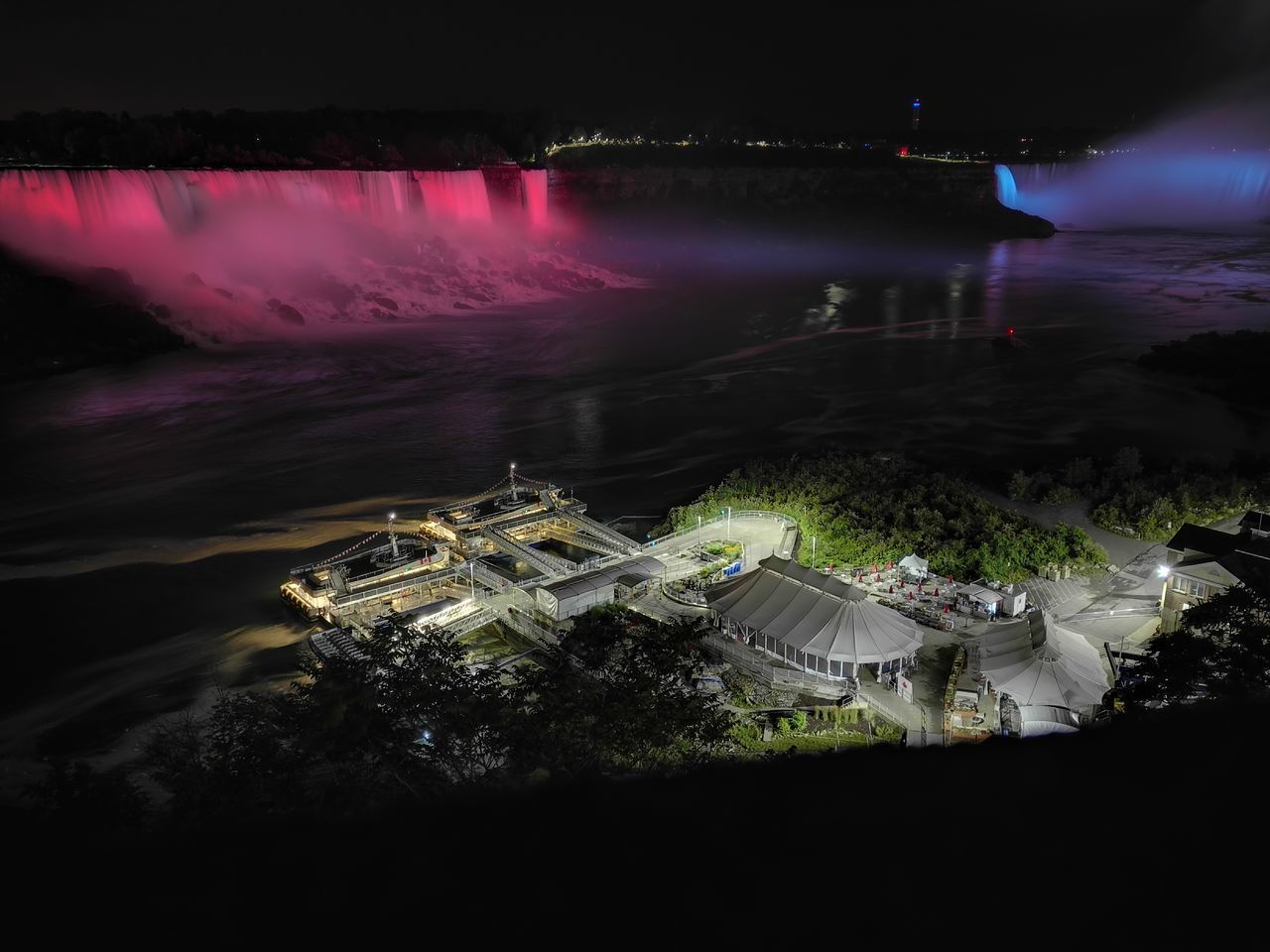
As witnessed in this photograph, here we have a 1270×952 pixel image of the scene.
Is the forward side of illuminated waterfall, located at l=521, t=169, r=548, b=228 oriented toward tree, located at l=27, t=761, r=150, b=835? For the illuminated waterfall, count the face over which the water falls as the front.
yes

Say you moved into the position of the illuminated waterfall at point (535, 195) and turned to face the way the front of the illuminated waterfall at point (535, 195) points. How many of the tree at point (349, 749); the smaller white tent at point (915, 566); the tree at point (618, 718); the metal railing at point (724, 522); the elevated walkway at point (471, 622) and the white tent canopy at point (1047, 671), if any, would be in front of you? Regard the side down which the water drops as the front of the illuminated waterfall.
6

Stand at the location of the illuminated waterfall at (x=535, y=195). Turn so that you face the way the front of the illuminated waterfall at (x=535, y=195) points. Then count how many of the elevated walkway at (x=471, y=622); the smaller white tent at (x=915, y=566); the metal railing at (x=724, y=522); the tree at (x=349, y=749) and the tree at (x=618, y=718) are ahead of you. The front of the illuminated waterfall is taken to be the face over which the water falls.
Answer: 5

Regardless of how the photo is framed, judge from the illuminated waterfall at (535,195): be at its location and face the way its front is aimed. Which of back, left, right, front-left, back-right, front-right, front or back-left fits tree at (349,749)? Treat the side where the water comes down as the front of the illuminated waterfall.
front

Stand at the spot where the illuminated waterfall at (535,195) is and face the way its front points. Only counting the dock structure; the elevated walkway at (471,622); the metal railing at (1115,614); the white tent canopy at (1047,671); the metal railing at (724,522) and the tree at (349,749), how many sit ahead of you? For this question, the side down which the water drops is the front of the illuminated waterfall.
6

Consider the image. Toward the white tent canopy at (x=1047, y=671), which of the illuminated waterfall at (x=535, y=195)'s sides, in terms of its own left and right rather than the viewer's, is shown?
front

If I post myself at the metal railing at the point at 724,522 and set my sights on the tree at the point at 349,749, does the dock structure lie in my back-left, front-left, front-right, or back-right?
front-right

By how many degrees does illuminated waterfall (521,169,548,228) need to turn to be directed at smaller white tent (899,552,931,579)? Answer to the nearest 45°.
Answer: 0° — it already faces it

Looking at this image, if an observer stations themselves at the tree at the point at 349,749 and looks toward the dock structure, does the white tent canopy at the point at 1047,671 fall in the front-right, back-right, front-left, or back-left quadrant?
front-right

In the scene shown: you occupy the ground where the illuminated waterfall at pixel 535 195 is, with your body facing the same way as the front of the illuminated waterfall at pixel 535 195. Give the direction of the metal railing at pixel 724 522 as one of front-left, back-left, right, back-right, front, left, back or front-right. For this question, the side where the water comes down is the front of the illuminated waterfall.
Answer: front

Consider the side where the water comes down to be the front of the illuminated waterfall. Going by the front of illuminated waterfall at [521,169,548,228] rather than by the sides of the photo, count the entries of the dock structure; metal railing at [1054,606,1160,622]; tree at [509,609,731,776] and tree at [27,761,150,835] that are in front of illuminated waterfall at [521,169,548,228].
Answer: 4

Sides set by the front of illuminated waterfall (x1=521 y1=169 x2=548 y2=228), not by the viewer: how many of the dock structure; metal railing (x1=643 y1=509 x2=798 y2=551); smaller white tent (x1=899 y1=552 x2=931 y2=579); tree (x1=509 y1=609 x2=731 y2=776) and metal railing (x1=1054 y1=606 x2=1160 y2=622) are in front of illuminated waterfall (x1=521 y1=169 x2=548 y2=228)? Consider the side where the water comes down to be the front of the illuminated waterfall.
5

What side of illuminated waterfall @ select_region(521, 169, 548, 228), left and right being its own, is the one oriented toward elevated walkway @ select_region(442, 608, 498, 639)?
front

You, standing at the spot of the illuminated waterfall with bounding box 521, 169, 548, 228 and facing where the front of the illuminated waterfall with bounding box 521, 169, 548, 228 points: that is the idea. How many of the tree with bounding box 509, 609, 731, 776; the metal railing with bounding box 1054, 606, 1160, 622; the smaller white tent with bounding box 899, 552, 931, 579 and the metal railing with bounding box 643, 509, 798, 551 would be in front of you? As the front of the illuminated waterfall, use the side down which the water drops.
4

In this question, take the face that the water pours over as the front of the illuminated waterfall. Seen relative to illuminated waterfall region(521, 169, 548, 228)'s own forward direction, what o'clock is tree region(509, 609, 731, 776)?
The tree is roughly at 12 o'clock from the illuminated waterfall.

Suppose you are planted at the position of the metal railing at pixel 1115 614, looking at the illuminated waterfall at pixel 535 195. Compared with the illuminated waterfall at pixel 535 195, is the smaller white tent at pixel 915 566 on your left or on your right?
left

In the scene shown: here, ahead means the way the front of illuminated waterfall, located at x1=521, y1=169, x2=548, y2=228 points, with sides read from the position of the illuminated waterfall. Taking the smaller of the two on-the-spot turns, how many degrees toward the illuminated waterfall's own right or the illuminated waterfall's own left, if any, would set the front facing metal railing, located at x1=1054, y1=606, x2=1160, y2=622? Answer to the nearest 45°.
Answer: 0° — it already faces it

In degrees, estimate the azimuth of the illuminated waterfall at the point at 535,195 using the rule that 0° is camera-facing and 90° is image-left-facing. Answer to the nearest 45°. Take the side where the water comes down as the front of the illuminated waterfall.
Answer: approximately 0°

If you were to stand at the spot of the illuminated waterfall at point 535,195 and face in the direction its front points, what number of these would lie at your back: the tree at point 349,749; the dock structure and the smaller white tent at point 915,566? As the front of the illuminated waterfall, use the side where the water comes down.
0
